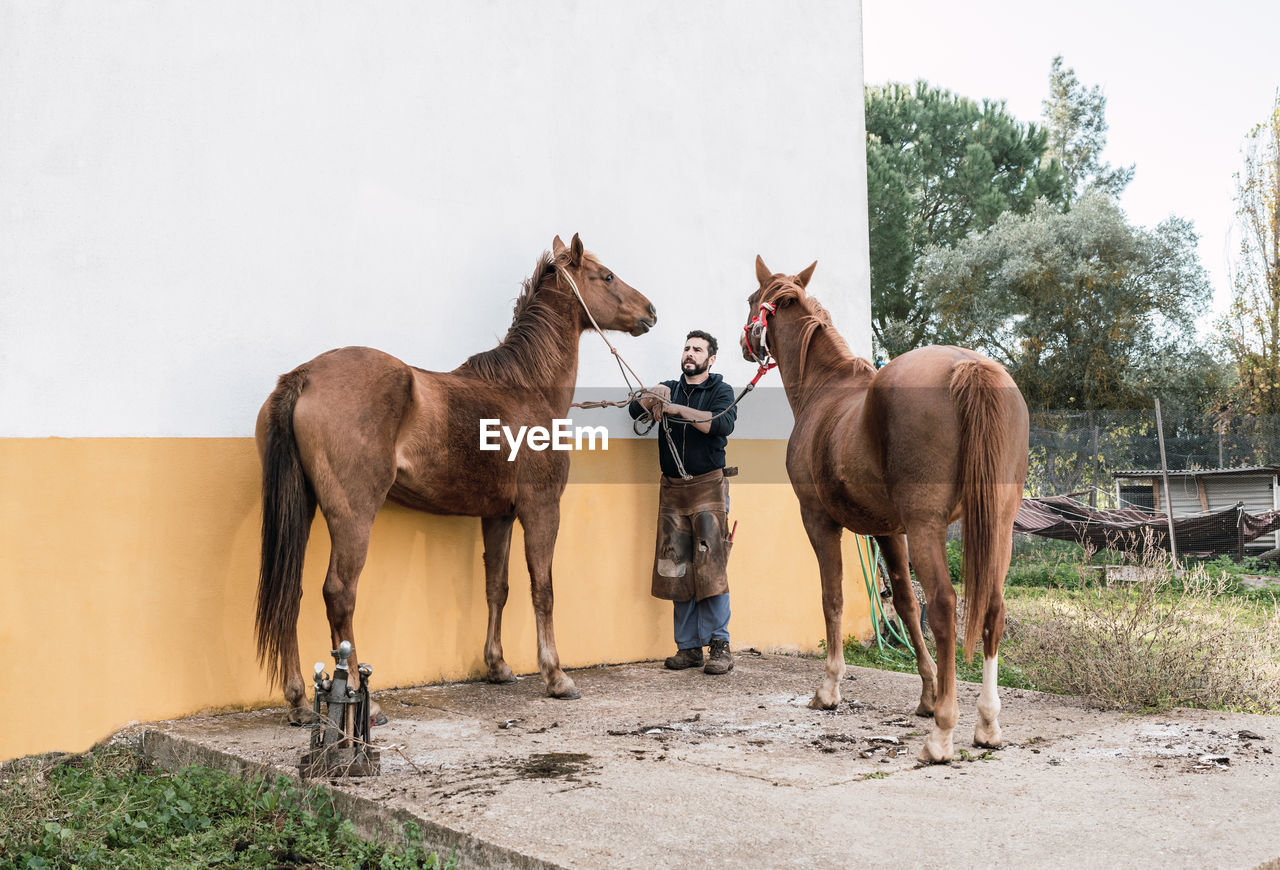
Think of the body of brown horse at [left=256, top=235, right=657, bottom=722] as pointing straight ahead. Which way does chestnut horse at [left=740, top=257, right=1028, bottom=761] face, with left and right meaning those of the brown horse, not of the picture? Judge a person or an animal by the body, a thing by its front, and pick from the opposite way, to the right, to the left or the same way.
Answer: to the left

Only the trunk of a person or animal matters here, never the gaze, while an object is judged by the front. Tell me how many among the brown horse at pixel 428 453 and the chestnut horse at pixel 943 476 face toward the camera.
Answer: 0

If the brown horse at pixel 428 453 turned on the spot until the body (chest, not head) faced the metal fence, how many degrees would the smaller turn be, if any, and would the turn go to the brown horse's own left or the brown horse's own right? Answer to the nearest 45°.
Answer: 0° — it already faces it

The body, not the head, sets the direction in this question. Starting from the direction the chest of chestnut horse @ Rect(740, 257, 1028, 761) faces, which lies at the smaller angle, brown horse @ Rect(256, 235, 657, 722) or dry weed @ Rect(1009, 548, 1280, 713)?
the brown horse

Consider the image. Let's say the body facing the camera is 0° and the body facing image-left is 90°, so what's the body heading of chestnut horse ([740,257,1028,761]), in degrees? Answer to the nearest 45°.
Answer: approximately 135°

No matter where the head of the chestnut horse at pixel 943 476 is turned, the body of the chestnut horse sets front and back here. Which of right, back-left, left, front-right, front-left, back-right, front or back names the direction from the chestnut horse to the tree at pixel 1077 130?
front-right

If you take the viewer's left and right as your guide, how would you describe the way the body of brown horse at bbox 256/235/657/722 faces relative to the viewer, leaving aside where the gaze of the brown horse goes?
facing away from the viewer and to the right of the viewer

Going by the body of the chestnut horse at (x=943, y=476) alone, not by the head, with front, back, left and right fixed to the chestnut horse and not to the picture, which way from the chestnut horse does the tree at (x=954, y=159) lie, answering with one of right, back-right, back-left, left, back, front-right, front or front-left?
front-right

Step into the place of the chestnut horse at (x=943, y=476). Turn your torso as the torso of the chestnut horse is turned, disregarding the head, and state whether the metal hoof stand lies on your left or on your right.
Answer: on your left
